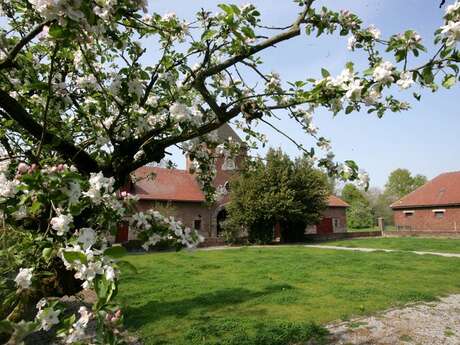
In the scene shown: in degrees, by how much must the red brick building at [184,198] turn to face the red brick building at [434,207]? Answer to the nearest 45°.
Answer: approximately 90° to its left

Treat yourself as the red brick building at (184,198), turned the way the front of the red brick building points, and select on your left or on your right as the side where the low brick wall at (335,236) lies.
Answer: on your left

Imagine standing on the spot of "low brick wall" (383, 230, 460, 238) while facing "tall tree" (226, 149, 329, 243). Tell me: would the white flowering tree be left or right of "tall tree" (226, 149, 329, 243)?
left

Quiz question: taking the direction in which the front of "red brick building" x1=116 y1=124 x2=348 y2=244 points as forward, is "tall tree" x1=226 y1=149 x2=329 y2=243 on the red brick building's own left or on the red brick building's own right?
on the red brick building's own left

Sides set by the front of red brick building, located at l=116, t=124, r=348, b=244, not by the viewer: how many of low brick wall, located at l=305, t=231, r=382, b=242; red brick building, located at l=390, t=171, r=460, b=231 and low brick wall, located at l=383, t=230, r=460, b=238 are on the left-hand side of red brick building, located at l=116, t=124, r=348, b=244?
3

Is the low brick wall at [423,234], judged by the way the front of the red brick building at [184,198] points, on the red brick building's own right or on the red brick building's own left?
on the red brick building's own left

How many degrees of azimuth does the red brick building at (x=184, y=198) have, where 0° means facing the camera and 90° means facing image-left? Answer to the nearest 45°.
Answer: approximately 0°

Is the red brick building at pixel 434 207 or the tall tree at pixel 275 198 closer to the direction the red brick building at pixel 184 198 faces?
the tall tree

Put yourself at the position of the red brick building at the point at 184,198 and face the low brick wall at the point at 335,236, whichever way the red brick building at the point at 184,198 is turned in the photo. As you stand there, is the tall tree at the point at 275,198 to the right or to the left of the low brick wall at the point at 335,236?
right
